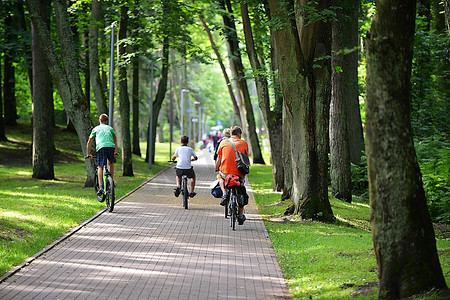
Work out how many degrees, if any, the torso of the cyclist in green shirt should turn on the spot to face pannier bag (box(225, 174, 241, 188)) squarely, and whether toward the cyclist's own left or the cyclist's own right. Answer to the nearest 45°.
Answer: approximately 135° to the cyclist's own right

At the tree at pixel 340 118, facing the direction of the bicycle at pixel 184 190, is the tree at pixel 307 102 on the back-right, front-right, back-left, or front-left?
front-left

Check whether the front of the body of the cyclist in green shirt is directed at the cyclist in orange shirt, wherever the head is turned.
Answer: no

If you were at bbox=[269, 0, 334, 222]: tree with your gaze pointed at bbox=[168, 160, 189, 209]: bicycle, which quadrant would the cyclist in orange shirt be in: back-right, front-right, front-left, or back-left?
front-left

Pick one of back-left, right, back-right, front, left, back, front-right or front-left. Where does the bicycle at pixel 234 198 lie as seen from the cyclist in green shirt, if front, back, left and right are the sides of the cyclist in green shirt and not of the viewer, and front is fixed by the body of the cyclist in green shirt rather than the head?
back-right

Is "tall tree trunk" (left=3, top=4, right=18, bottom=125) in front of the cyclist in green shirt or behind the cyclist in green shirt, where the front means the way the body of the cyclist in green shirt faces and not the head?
in front

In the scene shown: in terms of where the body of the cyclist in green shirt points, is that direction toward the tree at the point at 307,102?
no

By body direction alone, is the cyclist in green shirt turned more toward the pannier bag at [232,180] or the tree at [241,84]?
the tree

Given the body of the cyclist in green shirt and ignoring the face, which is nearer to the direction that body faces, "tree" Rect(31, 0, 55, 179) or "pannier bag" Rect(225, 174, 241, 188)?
the tree

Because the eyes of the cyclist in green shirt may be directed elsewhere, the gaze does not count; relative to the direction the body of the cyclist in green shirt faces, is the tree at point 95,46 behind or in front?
in front

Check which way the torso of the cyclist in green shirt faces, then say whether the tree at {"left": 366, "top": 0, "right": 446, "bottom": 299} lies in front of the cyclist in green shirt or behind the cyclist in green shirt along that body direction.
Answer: behind

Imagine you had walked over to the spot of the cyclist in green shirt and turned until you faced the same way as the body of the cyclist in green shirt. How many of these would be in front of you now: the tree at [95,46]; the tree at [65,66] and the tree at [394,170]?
2

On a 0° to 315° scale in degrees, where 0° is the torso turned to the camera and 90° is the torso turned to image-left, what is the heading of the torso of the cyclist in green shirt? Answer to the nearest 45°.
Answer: approximately 180°

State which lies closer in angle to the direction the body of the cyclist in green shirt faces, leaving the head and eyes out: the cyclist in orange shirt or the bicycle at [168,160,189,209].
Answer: the bicycle
